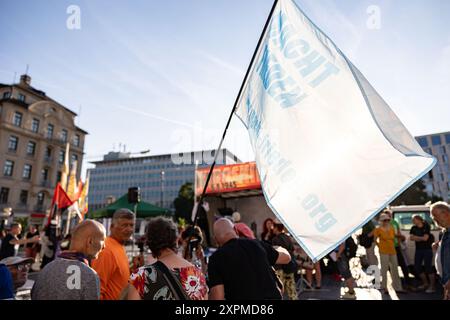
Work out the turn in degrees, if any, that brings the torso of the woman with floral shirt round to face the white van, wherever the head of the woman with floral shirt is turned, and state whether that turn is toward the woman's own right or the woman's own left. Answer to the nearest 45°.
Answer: approximately 45° to the woman's own right

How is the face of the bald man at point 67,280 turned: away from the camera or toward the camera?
away from the camera

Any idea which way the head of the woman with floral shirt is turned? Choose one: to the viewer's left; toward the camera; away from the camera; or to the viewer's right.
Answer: away from the camera

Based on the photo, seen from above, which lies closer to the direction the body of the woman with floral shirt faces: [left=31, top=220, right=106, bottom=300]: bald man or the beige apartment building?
the beige apartment building

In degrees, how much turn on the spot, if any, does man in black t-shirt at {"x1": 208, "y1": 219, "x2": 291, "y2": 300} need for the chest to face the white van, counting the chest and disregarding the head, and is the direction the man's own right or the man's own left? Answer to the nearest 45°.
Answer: approximately 45° to the man's own right

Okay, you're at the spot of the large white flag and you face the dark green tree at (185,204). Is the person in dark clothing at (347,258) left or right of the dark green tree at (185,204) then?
right

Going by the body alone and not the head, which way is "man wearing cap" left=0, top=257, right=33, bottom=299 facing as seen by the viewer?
to the viewer's right

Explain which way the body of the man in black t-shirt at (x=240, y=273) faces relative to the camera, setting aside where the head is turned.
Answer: away from the camera

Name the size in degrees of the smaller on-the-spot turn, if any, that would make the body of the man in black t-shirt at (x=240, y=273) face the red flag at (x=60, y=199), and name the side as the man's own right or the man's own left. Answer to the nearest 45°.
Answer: approximately 45° to the man's own left
